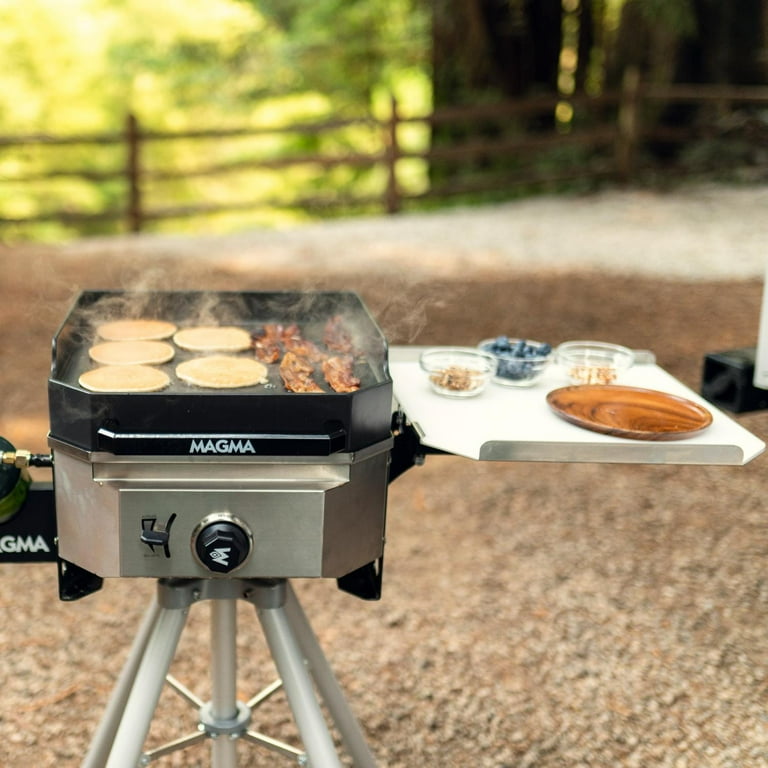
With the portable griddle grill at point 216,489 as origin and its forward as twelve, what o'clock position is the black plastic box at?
The black plastic box is roughly at 8 o'clock from the portable griddle grill.

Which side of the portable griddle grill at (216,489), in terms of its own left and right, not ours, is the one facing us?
front

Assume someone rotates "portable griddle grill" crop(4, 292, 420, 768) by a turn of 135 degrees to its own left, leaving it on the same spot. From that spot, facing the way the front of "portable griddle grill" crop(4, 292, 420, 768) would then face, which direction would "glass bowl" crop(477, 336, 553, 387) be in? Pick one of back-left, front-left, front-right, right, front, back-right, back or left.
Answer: front
